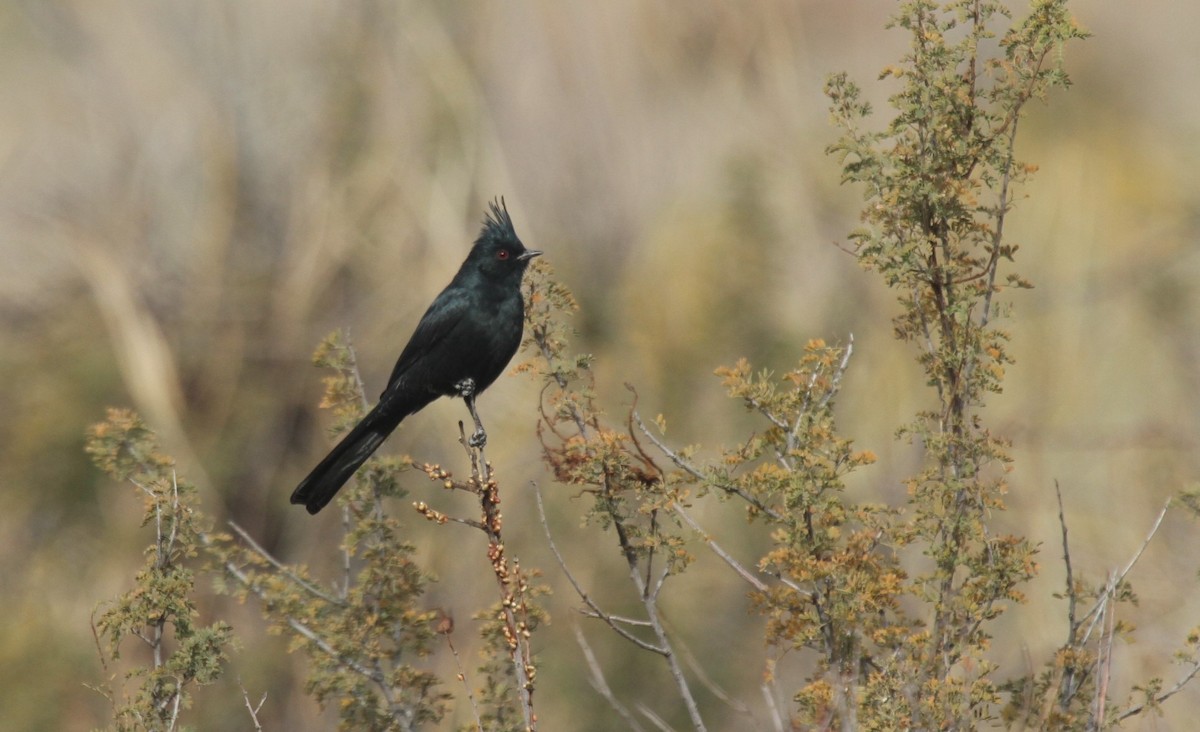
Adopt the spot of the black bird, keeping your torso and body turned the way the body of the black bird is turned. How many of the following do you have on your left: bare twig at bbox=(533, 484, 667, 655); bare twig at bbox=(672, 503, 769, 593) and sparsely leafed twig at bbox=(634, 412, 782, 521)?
0

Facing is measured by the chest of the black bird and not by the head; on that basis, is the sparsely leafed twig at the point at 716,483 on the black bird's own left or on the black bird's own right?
on the black bird's own left

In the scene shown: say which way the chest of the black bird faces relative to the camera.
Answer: to the viewer's right
